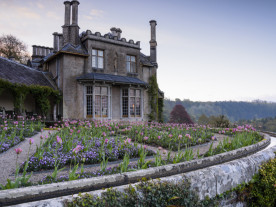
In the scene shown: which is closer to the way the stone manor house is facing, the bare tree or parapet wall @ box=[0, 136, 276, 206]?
the parapet wall

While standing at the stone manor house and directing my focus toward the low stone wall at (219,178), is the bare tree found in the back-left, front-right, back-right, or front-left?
back-right

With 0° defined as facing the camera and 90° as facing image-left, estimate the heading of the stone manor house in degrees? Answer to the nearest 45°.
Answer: approximately 315°

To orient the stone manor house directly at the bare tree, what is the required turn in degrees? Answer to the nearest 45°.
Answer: approximately 180°

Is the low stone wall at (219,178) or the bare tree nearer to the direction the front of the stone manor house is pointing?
the low stone wall
